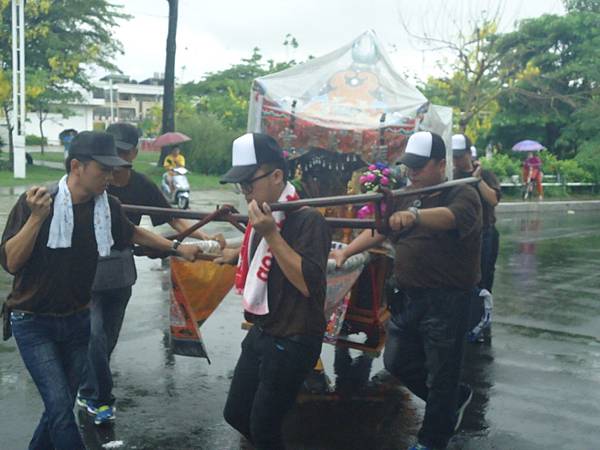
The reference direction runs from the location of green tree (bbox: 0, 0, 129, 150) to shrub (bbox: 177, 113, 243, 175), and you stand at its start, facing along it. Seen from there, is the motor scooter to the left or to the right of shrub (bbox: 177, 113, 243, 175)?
right

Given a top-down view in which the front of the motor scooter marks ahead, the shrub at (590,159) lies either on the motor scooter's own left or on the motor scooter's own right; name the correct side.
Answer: on the motor scooter's own left

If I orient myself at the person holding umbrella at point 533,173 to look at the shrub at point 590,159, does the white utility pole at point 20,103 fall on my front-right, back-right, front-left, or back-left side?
back-left

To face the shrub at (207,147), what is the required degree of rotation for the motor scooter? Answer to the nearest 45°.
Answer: approximately 135° to its left

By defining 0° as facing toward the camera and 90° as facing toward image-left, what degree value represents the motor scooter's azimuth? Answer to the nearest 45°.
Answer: approximately 315°

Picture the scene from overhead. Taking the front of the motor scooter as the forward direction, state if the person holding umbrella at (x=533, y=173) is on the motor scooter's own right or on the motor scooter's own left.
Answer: on the motor scooter's own left

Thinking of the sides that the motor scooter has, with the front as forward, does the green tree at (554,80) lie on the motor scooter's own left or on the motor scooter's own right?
on the motor scooter's own left
